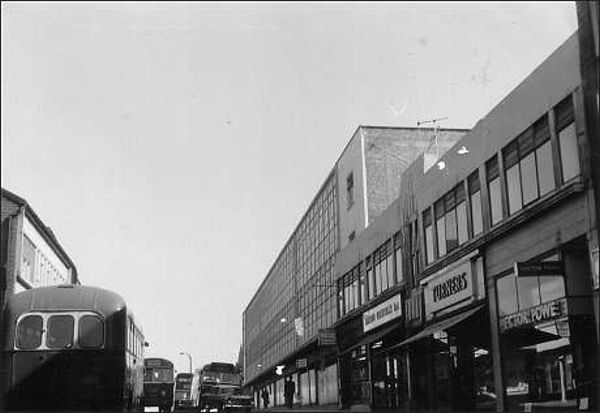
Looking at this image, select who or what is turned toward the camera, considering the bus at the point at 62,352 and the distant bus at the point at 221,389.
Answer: the distant bus

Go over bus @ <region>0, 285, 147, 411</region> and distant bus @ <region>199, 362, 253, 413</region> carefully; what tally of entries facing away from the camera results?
1

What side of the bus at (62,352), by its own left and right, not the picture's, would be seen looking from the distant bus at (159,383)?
front

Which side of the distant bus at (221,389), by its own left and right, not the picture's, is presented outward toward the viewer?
front

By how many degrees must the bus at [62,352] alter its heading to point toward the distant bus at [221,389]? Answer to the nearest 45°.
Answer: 0° — it already faces it

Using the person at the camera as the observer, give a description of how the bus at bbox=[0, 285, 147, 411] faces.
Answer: facing away from the viewer

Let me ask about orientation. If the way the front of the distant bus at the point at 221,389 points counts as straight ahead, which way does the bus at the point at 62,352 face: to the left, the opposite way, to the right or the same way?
the opposite way

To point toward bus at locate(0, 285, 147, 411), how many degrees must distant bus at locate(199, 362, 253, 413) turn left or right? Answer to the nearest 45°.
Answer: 0° — it already faces it
